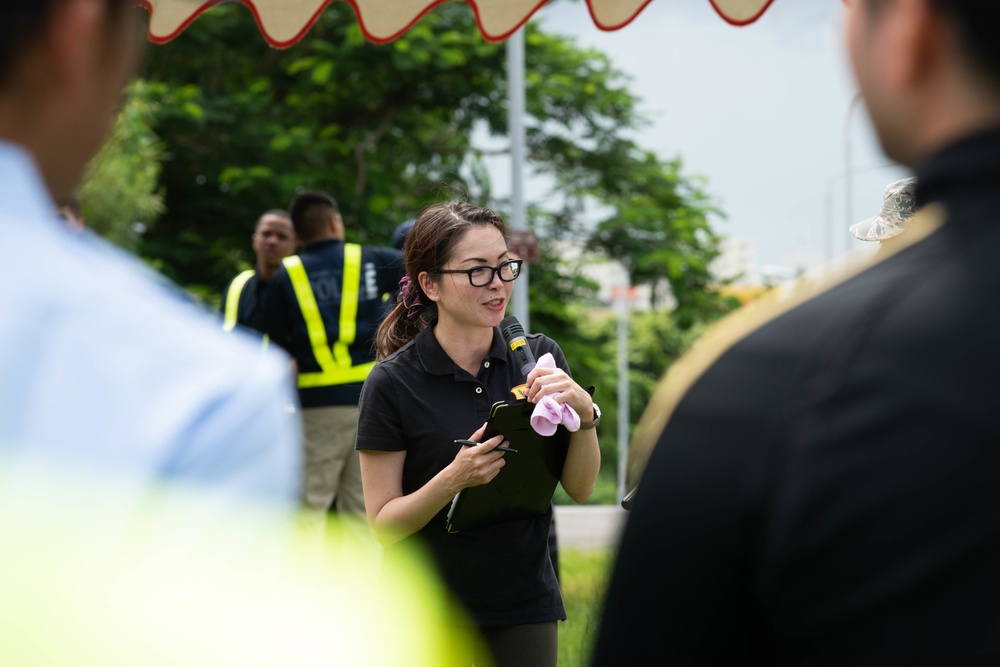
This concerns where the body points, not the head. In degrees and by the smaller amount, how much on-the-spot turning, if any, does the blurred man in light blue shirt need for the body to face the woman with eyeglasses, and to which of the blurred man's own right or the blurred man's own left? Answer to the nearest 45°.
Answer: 0° — they already face them

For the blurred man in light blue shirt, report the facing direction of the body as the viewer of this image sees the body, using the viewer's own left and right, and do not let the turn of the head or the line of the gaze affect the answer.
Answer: facing away from the viewer and to the right of the viewer

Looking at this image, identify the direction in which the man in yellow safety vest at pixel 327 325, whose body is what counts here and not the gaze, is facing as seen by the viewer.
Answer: away from the camera

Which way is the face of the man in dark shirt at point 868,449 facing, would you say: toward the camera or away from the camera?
away from the camera

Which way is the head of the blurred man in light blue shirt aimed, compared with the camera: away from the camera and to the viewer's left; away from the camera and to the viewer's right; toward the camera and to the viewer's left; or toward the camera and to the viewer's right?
away from the camera and to the viewer's right

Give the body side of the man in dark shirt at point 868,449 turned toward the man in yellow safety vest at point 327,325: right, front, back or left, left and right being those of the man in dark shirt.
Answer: front

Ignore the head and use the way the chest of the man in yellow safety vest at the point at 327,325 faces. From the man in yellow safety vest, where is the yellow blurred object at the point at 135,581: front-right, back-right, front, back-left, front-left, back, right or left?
back

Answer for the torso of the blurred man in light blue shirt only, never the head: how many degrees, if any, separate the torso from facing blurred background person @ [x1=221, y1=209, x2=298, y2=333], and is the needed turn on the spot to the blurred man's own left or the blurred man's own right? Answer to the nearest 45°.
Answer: approximately 45° to the blurred man's own left

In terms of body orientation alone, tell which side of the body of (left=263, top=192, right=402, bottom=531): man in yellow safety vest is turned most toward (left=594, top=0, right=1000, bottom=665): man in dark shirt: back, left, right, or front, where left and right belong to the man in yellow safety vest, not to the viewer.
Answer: back

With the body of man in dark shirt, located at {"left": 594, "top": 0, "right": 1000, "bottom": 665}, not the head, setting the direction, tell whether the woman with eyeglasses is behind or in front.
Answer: in front

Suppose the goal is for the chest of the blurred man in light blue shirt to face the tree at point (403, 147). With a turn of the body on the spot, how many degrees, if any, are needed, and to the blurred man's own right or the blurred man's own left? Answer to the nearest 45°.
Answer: approximately 45° to the blurred man's own left

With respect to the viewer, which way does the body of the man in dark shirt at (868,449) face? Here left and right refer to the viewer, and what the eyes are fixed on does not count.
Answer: facing away from the viewer and to the left of the viewer

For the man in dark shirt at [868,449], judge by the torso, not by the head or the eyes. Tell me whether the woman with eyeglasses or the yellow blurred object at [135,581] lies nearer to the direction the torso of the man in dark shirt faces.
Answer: the woman with eyeglasses
